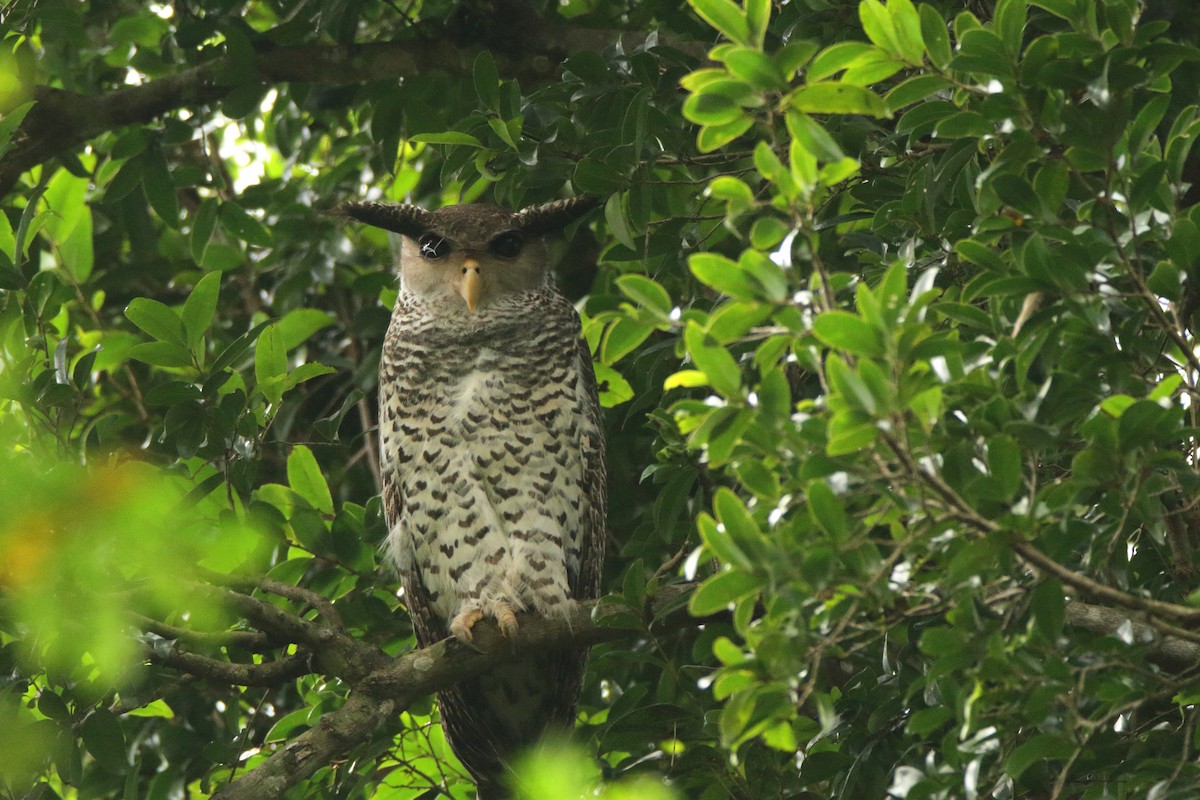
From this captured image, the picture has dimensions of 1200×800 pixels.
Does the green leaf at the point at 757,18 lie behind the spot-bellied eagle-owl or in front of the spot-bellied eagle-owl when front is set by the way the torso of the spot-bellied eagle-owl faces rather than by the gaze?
in front

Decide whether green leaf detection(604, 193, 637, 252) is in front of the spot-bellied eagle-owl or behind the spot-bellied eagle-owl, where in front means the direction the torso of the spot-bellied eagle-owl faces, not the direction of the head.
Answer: behind

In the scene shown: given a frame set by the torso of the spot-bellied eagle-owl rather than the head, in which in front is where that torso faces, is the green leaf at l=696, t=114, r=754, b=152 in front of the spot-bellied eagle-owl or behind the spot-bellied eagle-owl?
in front

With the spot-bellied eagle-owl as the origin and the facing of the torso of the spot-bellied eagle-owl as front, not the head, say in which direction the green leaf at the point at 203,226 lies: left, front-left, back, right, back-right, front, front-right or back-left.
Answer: back-right

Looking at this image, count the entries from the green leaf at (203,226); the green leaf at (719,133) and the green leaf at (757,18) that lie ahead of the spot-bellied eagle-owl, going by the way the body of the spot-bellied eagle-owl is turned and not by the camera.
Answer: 2

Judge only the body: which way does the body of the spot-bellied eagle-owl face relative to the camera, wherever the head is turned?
toward the camera
